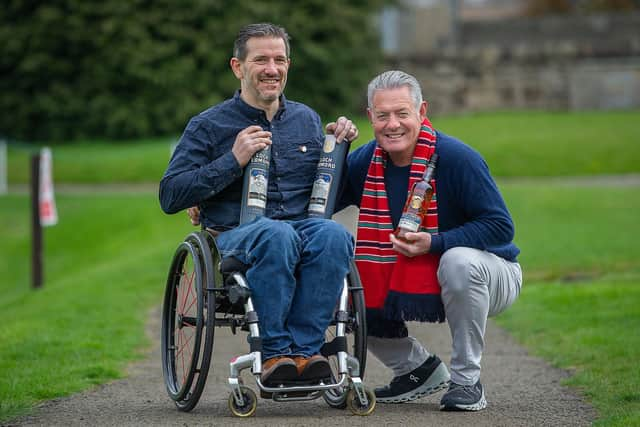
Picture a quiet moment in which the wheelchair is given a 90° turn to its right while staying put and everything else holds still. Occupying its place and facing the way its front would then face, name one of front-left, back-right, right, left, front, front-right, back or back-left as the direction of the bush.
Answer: right

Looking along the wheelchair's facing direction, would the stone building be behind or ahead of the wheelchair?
behind

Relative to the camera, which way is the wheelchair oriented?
toward the camera
